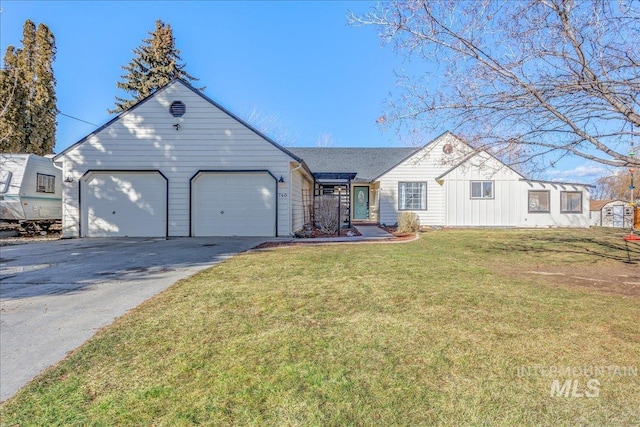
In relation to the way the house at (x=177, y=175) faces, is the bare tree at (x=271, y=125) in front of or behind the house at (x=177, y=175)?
behind

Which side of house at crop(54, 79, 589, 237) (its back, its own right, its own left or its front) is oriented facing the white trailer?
right

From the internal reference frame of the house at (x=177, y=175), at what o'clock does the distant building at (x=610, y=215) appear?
The distant building is roughly at 8 o'clock from the house.
